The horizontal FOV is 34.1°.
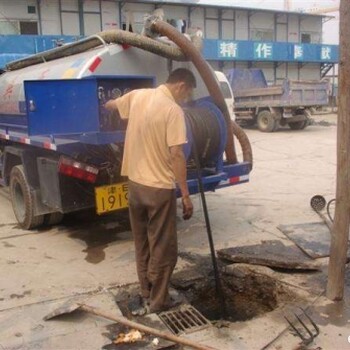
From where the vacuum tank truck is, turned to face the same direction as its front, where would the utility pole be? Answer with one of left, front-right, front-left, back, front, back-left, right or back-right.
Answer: back

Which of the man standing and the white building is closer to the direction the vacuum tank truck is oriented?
the white building

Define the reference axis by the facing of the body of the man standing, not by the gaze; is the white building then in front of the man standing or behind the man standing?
in front

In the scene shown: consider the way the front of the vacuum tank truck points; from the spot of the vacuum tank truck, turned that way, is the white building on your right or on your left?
on your right

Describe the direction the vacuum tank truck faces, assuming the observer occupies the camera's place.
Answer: facing away from the viewer and to the left of the viewer

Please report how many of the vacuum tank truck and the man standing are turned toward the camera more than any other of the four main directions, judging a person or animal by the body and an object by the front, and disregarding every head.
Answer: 0
